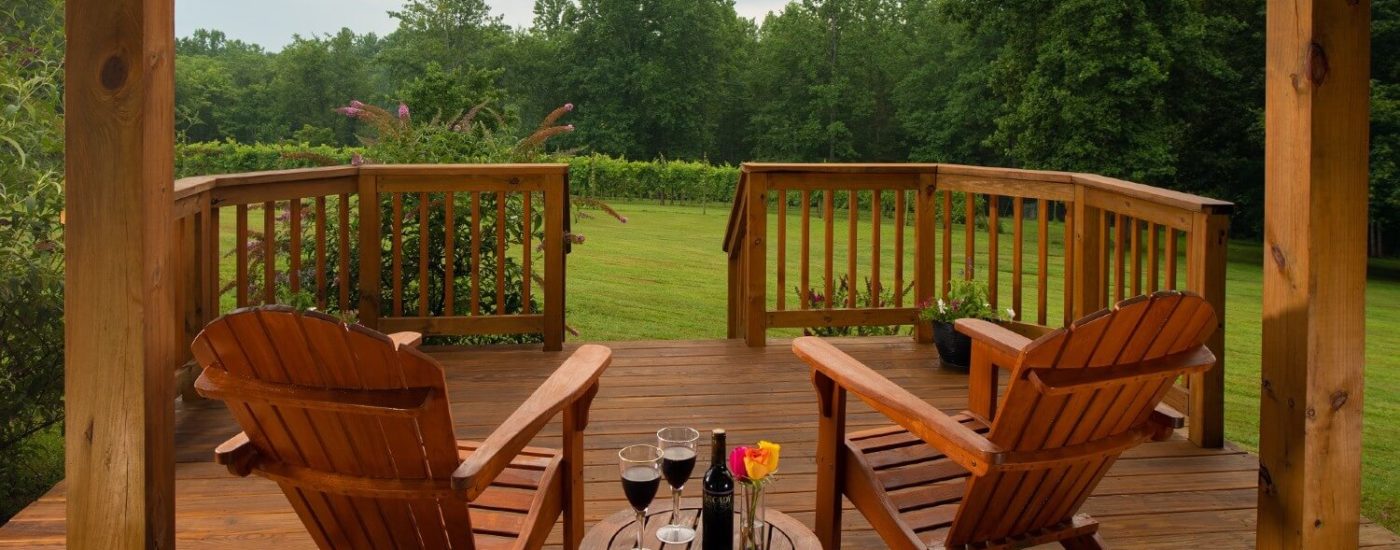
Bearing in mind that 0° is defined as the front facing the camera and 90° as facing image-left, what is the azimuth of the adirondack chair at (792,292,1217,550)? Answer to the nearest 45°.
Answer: approximately 135°

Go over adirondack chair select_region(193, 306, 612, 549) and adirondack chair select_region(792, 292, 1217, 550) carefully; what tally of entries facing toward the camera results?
0

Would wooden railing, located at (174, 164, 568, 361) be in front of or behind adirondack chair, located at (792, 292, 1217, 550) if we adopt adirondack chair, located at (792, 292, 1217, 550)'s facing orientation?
in front

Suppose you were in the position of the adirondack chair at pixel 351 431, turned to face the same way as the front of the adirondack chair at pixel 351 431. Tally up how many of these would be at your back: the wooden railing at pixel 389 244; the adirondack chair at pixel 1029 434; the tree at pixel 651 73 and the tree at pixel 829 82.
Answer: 0

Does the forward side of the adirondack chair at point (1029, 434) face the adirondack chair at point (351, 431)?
no

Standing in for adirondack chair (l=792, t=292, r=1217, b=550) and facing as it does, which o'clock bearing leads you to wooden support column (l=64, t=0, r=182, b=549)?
The wooden support column is roughly at 10 o'clock from the adirondack chair.

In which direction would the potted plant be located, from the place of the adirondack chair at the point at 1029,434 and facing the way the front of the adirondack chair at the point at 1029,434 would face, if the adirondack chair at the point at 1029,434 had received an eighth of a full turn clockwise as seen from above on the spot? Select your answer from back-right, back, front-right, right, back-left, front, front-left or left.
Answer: front

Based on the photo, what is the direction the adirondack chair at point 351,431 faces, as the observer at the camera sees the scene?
facing away from the viewer and to the right of the viewer
